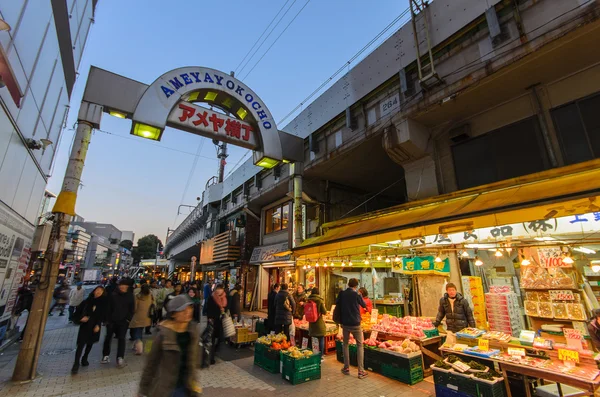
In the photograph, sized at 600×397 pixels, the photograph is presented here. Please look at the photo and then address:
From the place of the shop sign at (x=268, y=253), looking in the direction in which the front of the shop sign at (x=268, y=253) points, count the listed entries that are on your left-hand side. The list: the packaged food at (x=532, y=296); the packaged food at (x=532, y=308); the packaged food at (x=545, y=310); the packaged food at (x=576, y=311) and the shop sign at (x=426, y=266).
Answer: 5

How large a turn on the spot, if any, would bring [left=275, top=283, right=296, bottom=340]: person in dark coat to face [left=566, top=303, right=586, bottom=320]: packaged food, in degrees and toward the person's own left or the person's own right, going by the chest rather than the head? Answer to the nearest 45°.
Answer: approximately 90° to the person's own right

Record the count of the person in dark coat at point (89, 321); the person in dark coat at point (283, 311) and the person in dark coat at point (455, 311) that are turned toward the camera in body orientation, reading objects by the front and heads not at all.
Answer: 2

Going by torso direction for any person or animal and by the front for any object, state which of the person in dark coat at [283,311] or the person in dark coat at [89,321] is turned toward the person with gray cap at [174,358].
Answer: the person in dark coat at [89,321]

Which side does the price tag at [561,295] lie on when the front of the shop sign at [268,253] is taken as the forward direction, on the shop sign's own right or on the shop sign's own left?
on the shop sign's own left

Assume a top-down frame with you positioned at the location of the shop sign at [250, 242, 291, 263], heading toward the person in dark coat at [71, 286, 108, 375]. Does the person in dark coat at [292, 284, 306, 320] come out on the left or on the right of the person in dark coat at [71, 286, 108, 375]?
left

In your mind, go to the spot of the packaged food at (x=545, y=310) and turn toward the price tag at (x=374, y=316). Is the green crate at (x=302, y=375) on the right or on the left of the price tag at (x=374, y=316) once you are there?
left

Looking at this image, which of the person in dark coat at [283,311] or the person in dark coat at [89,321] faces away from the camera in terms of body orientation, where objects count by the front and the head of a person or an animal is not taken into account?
the person in dark coat at [283,311]

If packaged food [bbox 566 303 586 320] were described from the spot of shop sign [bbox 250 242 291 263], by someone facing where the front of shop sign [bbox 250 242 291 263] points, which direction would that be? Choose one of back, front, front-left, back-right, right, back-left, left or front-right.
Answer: left

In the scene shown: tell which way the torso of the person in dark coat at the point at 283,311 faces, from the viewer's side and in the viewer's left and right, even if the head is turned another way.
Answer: facing away from the viewer

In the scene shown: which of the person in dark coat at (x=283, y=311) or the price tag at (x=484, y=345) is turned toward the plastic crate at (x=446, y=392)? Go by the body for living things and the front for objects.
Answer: the price tag

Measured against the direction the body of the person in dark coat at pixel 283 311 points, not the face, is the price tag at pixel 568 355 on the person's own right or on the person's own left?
on the person's own right

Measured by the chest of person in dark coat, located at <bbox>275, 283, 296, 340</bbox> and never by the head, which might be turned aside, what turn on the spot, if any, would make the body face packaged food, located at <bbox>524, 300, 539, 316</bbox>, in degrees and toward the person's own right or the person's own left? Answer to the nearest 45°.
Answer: approximately 90° to the person's own right

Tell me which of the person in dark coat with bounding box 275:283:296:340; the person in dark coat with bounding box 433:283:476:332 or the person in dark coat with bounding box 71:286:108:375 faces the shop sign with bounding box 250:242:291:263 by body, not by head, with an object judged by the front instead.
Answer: the person in dark coat with bounding box 275:283:296:340

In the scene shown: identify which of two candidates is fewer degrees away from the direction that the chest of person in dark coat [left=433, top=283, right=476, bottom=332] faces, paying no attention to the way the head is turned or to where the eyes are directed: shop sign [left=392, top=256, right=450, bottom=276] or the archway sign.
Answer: the archway sign

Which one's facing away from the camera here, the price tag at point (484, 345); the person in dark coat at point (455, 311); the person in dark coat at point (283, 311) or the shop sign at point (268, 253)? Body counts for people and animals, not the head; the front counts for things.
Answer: the person in dark coat at point (283, 311)
